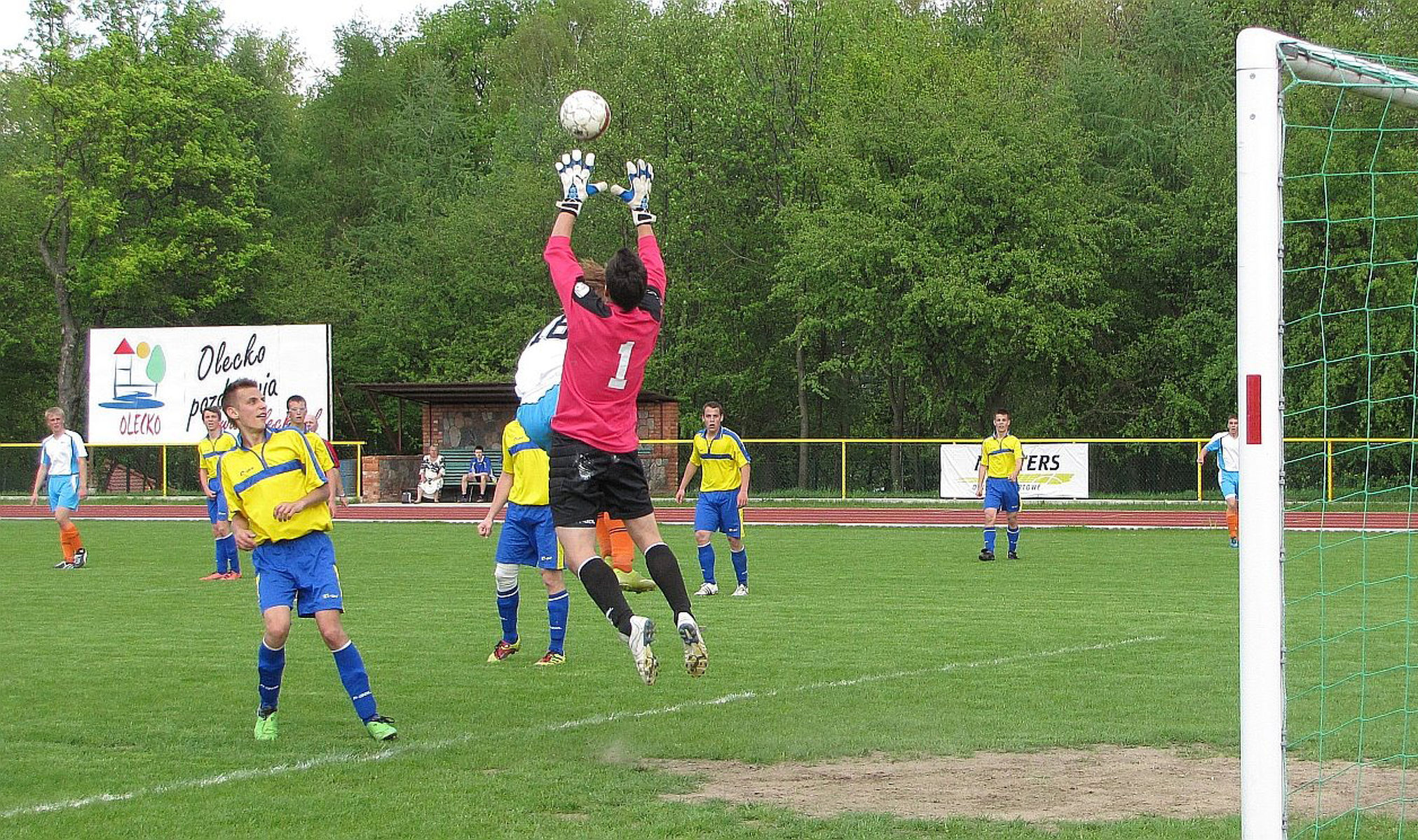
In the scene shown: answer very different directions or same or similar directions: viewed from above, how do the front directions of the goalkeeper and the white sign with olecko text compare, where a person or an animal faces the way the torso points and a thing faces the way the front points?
very different directions

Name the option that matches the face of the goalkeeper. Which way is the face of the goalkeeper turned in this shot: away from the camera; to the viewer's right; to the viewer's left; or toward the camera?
away from the camera

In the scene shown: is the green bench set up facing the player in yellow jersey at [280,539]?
yes

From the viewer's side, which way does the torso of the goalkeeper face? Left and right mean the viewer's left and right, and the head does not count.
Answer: facing away from the viewer and to the left of the viewer

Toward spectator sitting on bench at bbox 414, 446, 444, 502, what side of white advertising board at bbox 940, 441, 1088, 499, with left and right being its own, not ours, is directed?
right

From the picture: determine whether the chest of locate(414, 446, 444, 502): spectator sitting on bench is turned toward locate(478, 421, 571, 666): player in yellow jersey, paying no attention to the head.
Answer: yes

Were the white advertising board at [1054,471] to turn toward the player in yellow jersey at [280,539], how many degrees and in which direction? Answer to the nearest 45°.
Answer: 0° — it already faces them
